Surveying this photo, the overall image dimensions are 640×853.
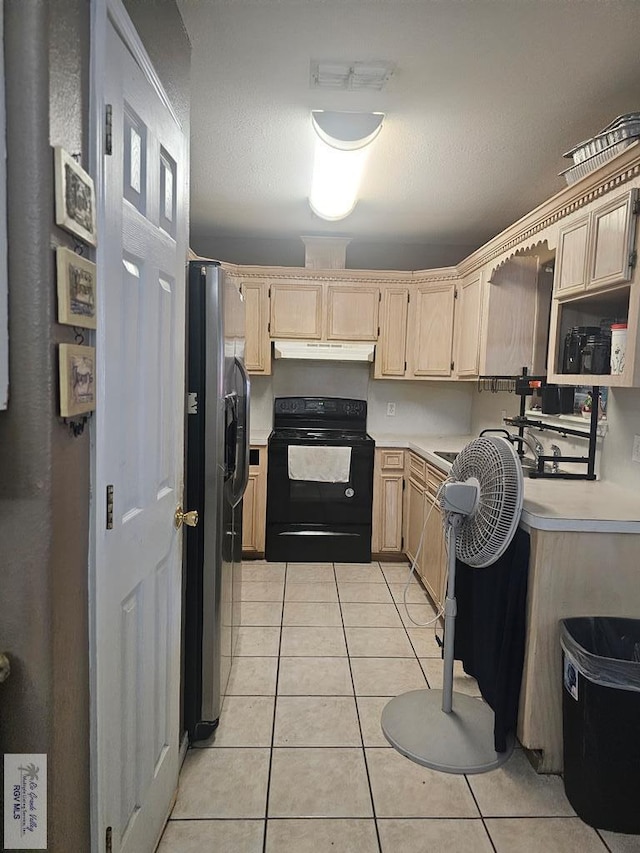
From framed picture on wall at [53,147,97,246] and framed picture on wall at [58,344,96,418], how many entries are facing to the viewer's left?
0

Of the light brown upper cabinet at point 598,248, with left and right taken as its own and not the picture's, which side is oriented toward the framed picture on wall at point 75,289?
front

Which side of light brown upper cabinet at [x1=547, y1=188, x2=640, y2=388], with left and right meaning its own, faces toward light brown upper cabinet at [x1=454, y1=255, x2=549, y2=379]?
right

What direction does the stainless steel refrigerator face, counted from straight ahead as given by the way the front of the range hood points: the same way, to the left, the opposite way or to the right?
to the left

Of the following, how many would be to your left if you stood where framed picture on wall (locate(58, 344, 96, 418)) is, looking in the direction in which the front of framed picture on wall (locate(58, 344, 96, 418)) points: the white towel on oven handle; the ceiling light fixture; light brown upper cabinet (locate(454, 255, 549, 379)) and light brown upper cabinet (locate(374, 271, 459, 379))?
4

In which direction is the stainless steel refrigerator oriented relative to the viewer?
to the viewer's right

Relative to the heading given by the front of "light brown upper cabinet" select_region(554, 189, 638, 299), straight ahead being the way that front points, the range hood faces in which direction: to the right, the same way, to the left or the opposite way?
to the left

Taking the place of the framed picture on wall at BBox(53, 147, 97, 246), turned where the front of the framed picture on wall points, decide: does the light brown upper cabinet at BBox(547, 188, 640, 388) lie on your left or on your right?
on your left

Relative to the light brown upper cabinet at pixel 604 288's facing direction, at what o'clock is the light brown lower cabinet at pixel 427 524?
The light brown lower cabinet is roughly at 3 o'clock from the light brown upper cabinet.

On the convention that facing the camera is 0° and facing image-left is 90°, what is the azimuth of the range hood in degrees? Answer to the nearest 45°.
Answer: approximately 0°

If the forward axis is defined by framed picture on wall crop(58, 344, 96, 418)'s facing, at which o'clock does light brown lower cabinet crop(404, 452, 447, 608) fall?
The light brown lower cabinet is roughly at 9 o'clock from the framed picture on wall.

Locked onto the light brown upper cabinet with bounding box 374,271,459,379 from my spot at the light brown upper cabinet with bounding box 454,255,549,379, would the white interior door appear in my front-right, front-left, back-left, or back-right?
back-left

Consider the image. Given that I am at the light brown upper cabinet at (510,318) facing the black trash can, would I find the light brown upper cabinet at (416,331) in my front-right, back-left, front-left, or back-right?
back-right

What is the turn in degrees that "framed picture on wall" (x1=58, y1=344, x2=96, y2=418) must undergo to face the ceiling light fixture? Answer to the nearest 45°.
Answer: approximately 90° to its left

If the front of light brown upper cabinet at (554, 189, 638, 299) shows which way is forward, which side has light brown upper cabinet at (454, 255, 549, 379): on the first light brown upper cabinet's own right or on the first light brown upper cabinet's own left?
on the first light brown upper cabinet's own right

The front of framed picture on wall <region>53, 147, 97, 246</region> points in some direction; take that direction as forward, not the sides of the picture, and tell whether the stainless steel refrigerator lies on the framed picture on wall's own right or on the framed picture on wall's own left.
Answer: on the framed picture on wall's own left
